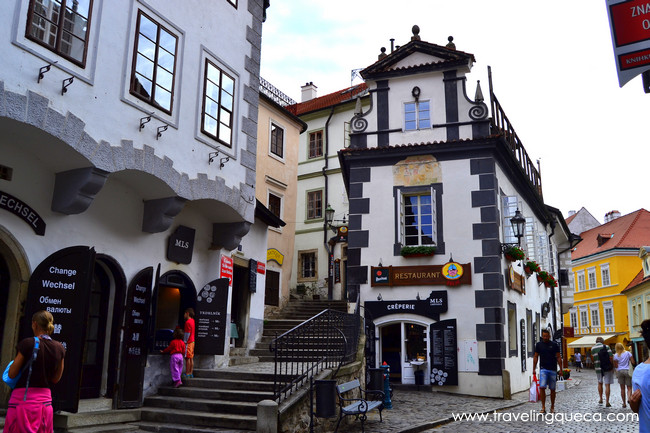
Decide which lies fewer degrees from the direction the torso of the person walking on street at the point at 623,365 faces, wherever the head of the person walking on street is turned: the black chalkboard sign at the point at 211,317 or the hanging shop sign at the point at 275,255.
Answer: the hanging shop sign

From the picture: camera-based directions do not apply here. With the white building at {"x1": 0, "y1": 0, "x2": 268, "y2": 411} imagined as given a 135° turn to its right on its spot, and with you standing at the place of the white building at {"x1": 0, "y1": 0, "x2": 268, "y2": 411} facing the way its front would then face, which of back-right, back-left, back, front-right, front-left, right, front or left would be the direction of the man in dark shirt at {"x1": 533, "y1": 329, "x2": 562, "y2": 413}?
back

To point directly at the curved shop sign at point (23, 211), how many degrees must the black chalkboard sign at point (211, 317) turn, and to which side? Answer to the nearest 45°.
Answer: approximately 45° to its right

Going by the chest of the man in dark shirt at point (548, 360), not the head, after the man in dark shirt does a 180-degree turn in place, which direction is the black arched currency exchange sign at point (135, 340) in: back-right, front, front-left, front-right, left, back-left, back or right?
back-left

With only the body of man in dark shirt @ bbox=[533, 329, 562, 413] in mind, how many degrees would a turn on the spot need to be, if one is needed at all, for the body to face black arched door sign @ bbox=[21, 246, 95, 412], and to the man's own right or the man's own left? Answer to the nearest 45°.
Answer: approximately 45° to the man's own right

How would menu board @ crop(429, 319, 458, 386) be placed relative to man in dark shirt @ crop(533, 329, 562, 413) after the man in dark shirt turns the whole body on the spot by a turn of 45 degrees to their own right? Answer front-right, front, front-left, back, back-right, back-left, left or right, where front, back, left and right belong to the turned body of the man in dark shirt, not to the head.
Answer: right

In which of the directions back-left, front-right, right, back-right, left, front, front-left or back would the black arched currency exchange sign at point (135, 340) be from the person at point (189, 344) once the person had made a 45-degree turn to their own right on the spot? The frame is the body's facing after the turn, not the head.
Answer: left

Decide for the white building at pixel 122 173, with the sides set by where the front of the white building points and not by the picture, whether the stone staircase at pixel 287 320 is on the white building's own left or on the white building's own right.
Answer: on the white building's own left

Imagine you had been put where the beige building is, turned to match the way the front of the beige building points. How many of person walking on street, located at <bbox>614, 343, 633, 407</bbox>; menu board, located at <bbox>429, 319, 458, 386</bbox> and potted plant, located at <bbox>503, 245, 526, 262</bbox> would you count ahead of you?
3

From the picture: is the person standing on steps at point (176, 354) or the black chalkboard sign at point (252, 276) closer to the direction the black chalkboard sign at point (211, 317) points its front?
the person standing on steps

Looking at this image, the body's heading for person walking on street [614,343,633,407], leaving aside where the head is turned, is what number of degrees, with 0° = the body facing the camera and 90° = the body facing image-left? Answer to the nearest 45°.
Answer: approximately 180°

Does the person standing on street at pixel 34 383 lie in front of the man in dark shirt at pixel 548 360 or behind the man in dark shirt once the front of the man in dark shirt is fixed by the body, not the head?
in front
